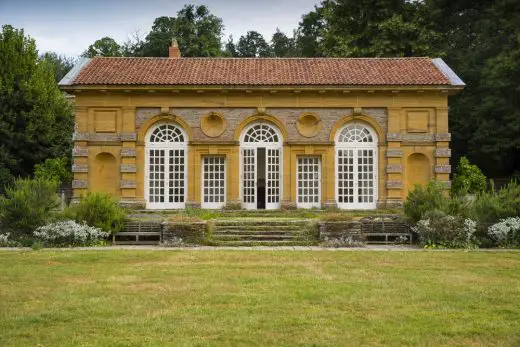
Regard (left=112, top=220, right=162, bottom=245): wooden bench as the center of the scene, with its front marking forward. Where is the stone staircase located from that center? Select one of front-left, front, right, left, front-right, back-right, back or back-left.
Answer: left

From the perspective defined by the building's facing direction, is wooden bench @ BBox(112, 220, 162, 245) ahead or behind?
ahead

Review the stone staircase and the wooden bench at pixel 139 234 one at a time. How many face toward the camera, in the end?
2

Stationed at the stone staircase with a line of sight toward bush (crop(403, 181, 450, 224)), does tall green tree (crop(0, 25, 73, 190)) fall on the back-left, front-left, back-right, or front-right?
back-left

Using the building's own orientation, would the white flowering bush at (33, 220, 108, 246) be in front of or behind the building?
in front

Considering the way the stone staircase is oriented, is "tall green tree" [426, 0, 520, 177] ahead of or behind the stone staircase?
behind

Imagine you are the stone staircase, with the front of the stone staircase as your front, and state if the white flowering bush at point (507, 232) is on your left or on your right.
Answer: on your left

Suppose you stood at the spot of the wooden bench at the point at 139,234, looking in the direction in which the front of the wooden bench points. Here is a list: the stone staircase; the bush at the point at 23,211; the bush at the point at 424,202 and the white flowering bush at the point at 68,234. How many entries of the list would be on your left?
2

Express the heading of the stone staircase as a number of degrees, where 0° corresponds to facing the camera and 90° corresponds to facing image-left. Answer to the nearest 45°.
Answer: approximately 0°

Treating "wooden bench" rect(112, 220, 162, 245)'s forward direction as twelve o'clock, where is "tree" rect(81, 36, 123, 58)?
The tree is roughly at 6 o'clock from the wooden bench.

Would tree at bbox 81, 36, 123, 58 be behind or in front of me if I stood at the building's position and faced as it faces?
behind

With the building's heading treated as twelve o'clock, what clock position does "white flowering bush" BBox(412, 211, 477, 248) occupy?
The white flowering bush is roughly at 11 o'clock from the building.

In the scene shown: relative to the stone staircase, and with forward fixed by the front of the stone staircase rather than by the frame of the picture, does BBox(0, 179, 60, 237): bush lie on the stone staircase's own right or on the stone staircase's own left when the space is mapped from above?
on the stone staircase's own right
